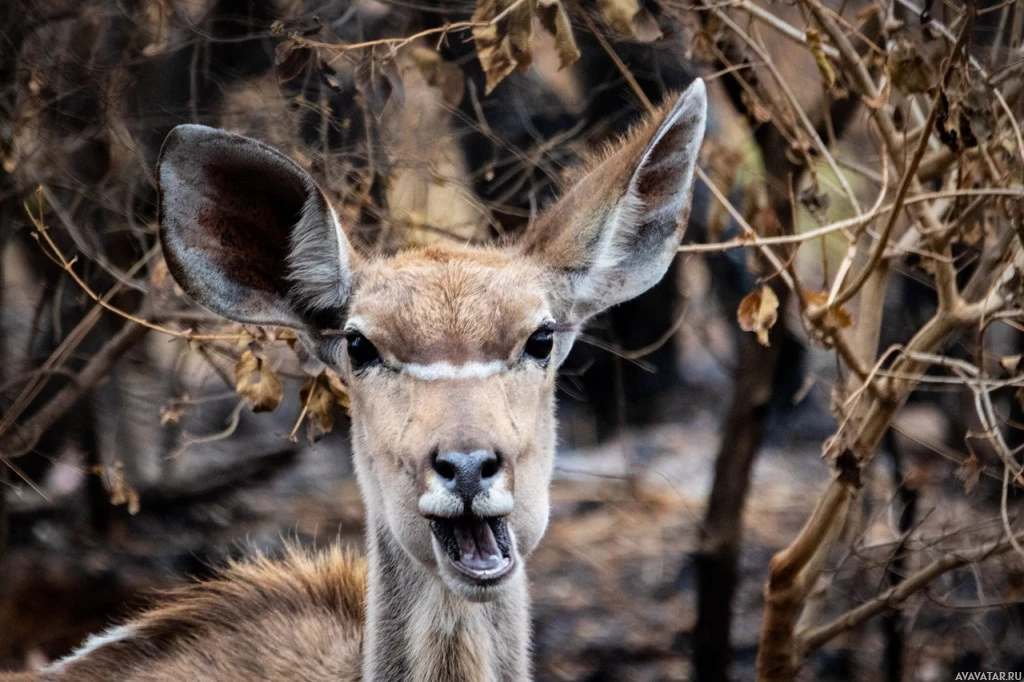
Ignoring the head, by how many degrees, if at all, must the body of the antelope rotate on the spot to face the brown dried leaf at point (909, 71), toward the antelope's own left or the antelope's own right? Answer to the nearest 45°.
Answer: approximately 45° to the antelope's own left

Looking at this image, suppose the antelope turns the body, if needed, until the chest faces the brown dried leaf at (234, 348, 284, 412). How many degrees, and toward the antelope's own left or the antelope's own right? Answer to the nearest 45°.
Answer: approximately 180°

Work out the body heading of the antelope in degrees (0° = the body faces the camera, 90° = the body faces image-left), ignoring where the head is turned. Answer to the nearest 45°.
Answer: approximately 315°

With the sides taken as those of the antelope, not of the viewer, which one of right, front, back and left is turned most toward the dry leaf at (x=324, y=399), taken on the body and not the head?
back

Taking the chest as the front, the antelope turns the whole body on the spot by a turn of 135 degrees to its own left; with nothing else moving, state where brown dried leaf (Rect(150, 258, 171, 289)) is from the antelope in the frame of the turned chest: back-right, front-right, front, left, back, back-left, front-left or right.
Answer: front-left

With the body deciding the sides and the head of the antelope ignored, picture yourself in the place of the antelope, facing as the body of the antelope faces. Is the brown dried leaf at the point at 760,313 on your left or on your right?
on your left

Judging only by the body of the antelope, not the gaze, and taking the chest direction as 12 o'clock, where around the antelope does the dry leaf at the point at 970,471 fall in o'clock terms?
The dry leaf is roughly at 10 o'clock from the antelope.

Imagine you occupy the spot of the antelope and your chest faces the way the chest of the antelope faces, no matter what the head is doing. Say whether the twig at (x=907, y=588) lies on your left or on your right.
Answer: on your left

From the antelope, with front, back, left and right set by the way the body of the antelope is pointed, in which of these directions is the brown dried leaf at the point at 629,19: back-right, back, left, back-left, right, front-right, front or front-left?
left

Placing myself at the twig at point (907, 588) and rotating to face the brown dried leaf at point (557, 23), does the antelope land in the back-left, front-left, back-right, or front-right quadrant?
front-left

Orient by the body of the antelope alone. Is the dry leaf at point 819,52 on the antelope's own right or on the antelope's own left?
on the antelope's own left
